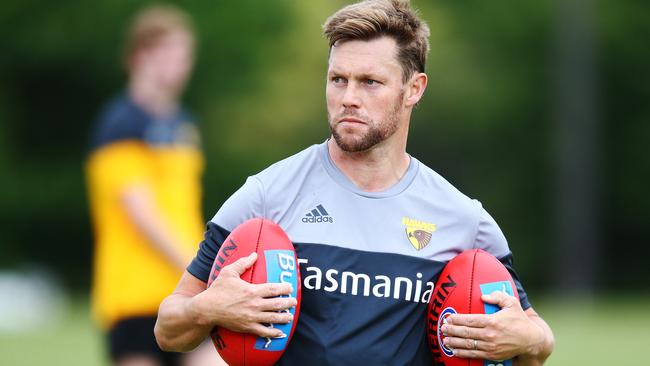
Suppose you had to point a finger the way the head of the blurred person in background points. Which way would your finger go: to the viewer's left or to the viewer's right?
to the viewer's right

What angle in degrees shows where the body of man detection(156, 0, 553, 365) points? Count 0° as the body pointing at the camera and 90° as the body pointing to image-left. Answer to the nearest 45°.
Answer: approximately 0°
